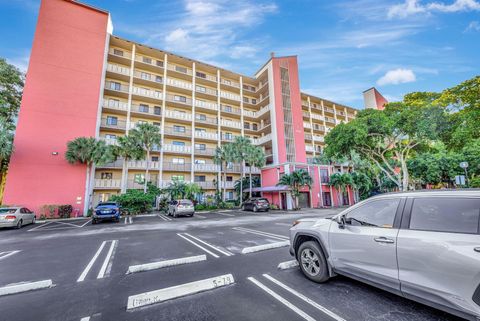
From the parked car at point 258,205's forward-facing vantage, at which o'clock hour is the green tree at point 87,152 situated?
The green tree is roughly at 10 o'clock from the parked car.

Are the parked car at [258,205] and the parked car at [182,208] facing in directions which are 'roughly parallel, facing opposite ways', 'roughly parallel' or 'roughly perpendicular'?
roughly parallel

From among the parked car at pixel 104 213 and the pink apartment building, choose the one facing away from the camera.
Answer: the parked car

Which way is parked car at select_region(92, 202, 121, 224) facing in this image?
away from the camera

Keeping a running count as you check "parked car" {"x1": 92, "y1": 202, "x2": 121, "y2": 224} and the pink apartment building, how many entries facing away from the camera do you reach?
1

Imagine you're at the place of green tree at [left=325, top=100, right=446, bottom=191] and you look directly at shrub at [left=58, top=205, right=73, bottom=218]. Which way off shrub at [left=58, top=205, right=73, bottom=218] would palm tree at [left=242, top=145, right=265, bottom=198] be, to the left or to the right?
right

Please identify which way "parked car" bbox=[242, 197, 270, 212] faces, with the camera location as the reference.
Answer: facing away from the viewer and to the left of the viewer

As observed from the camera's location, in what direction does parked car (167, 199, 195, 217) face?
facing away from the viewer and to the left of the viewer

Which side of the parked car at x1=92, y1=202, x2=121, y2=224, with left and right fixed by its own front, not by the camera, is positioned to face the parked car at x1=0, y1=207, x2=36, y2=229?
left

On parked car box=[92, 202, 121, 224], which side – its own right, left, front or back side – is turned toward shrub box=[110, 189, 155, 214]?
front

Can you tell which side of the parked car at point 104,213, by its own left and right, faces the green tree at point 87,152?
front

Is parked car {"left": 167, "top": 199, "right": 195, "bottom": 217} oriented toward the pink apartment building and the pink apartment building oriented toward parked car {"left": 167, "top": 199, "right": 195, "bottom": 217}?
yes

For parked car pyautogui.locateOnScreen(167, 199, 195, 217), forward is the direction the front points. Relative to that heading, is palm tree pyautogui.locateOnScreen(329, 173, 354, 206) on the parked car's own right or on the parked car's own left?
on the parked car's own right

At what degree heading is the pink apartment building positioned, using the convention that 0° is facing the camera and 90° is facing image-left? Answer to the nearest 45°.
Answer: approximately 315°

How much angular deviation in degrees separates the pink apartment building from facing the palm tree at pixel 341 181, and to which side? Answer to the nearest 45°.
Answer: approximately 45° to its left
